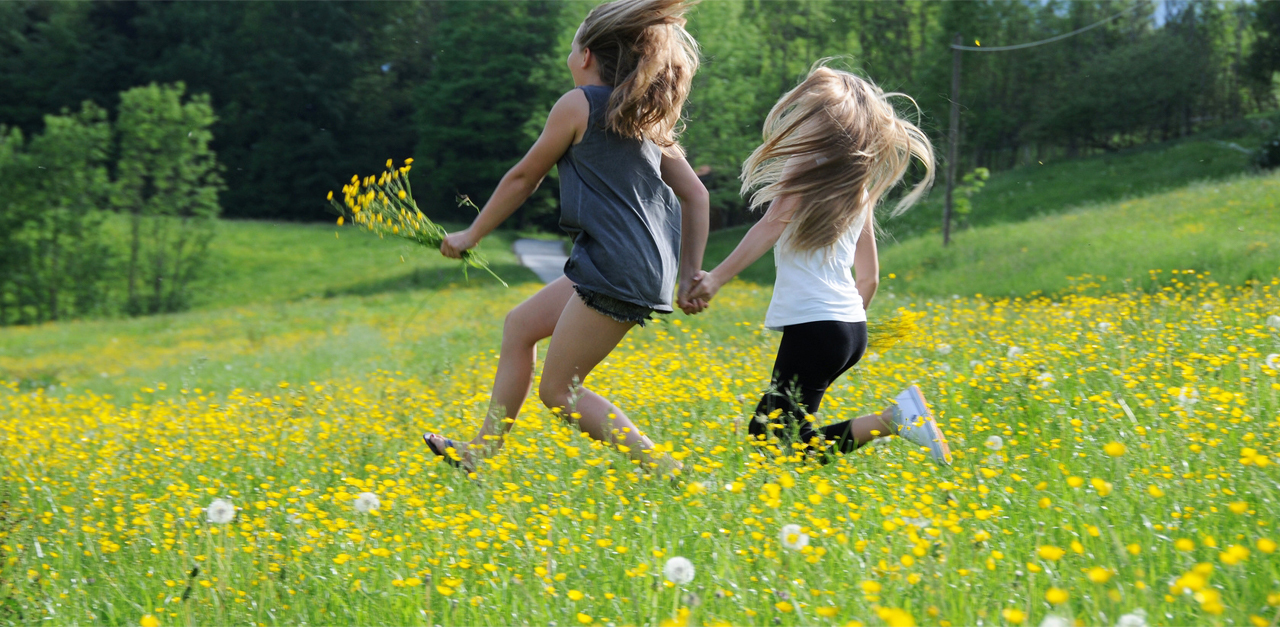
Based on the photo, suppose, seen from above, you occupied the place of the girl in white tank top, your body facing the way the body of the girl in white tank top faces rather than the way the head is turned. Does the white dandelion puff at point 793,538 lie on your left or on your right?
on your left

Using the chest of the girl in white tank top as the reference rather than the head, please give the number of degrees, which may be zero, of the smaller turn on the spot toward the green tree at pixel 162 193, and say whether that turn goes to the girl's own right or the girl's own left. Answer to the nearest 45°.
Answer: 0° — they already face it

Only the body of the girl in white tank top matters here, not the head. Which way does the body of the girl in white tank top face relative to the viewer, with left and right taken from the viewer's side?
facing away from the viewer and to the left of the viewer

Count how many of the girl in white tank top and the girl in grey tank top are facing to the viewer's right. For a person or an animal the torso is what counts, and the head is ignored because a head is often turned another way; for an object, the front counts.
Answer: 0

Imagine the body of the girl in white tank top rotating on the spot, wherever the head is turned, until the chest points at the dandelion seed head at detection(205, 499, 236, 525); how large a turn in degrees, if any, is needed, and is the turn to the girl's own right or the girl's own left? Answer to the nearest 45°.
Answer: approximately 90° to the girl's own left

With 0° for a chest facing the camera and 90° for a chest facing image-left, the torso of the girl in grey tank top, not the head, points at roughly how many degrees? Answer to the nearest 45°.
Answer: approximately 135°

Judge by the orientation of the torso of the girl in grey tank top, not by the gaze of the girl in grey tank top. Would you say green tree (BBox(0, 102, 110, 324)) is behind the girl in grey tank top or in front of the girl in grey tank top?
in front

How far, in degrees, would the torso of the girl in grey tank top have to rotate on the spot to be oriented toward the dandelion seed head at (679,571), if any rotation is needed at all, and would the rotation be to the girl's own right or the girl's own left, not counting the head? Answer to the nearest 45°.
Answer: approximately 135° to the girl's own left

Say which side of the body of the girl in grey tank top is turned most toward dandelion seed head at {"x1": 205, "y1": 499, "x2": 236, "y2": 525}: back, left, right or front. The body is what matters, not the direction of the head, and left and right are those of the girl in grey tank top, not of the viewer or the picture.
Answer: left

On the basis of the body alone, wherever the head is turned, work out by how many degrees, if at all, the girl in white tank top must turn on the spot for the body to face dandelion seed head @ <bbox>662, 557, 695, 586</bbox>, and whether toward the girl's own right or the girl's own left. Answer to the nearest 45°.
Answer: approximately 135° to the girl's own left

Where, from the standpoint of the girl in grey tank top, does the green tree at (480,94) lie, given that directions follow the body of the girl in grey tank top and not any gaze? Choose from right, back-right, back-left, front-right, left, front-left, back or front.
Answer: front-right

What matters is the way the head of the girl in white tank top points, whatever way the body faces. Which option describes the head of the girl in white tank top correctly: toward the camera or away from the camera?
away from the camera

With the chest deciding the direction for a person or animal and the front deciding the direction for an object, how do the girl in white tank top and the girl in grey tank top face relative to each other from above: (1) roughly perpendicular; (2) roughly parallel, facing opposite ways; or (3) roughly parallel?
roughly parallel

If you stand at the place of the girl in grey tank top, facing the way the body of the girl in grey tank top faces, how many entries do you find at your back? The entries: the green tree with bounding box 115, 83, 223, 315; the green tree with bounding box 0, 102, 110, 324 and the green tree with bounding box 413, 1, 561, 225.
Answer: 0

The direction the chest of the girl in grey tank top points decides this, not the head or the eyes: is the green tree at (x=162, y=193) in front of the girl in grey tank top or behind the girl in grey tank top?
in front

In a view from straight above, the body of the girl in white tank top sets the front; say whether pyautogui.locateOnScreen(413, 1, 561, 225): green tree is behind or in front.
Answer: in front

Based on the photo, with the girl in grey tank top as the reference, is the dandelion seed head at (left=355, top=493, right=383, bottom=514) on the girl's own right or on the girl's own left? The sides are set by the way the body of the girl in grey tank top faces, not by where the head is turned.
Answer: on the girl's own left

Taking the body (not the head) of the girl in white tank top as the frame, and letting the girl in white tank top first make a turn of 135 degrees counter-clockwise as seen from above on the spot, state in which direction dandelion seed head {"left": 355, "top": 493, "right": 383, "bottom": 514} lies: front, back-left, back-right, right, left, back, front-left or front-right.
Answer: front-right
